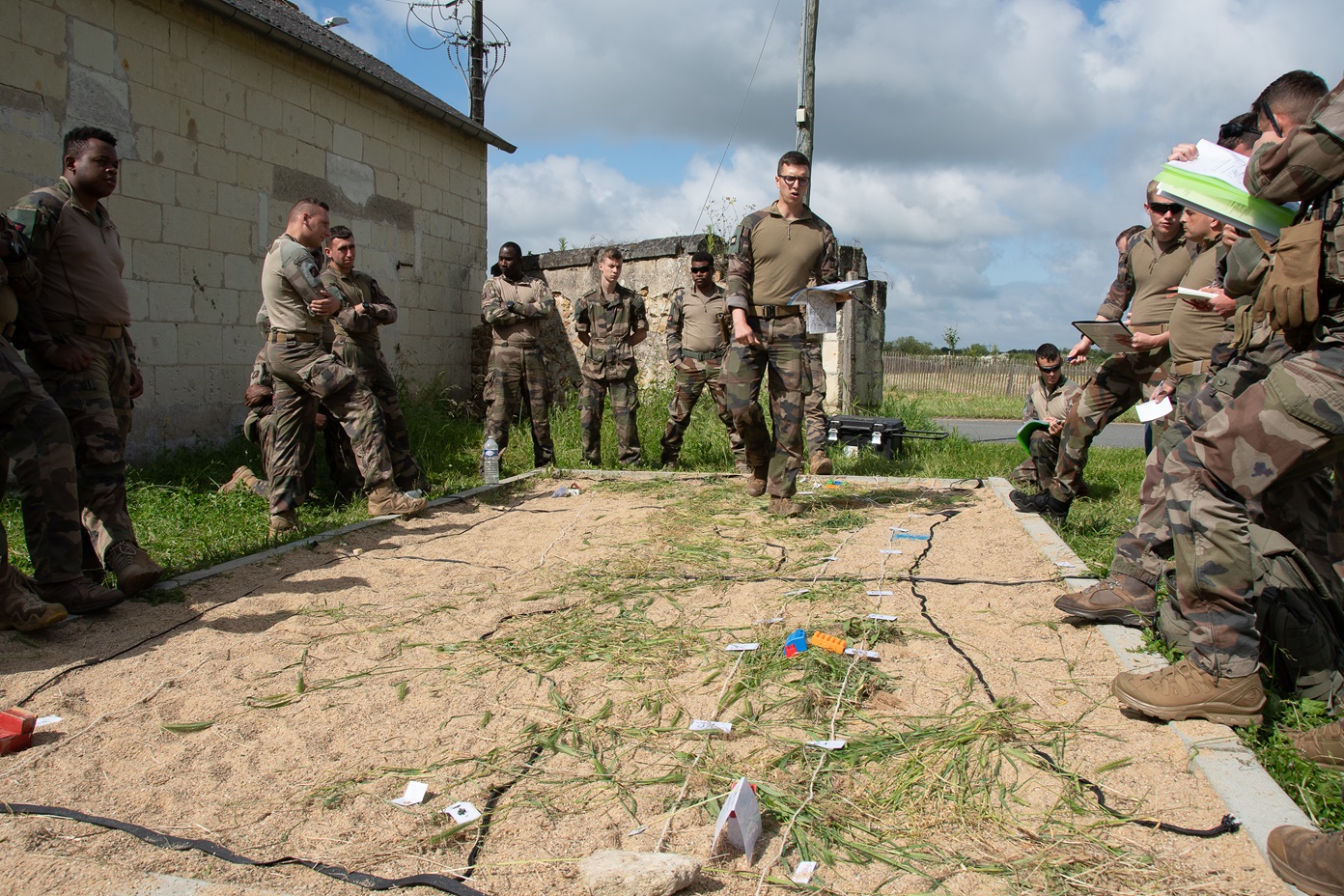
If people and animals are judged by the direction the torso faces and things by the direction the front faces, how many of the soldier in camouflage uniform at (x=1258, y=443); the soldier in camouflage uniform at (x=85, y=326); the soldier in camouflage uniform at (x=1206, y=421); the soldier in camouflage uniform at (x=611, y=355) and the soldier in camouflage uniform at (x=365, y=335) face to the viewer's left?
2

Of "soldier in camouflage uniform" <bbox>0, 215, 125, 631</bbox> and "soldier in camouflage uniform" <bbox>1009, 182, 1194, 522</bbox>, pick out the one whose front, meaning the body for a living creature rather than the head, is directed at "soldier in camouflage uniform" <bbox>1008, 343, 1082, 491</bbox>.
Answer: "soldier in camouflage uniform" <bbox>0, 215, 125, 631</bbox>

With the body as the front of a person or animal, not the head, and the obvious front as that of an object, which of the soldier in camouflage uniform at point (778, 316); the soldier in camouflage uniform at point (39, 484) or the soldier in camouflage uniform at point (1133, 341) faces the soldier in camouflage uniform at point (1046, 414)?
the soldier in camouflage uniform at point (39, 484)

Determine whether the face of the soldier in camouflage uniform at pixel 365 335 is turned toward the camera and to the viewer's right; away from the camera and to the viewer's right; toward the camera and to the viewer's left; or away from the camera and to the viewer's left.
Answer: toward the camera and to the viewer's right

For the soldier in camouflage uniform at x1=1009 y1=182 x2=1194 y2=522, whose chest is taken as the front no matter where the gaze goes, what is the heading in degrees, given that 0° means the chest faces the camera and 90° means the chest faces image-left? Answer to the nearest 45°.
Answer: approximately 45°

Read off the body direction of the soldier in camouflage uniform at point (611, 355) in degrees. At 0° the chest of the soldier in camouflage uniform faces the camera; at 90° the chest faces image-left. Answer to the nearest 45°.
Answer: approximately 0°

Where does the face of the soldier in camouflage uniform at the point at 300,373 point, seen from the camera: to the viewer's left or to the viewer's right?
to the viewer's right

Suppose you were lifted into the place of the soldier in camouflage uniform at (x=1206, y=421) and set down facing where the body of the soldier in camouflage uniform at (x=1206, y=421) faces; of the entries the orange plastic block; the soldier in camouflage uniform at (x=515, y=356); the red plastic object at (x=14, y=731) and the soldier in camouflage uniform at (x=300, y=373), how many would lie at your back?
0

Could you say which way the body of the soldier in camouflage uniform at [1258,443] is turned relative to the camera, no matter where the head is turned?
to the viewer's left

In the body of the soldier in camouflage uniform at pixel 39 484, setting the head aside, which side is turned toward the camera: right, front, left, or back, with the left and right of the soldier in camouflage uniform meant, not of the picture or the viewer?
right

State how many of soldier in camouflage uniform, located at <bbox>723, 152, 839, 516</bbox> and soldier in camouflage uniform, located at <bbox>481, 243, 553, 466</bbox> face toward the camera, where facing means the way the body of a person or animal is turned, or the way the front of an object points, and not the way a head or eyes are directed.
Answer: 2

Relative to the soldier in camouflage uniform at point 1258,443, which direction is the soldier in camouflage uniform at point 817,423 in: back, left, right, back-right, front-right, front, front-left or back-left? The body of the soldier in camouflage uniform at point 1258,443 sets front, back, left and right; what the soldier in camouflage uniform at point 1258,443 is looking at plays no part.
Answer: front-right

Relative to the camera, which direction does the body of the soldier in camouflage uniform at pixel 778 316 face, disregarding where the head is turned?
toward the camera

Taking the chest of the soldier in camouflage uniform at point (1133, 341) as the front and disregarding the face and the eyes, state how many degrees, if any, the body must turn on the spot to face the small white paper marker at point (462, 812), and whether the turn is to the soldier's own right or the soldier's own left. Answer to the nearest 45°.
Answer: approximately 45° to the soldier's own left

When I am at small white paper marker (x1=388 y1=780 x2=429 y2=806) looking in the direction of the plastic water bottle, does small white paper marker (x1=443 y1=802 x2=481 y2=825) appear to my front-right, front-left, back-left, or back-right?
back-right

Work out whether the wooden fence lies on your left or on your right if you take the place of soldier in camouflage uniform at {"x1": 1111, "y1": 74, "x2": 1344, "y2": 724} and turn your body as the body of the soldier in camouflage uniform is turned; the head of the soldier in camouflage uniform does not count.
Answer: on your right

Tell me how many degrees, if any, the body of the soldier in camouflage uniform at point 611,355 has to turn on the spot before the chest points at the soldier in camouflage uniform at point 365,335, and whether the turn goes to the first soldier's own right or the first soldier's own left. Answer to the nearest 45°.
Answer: approximately 45° to the first soldier's own right

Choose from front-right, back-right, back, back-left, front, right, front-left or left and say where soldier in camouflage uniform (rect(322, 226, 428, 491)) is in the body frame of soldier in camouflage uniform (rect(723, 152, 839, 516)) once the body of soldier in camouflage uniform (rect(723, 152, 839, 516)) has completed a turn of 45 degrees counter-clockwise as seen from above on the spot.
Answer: back-right

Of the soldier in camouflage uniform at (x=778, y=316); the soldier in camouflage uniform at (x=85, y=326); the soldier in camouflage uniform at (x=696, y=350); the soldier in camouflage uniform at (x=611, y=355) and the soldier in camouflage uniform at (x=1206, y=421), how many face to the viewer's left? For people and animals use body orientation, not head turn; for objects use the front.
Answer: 1

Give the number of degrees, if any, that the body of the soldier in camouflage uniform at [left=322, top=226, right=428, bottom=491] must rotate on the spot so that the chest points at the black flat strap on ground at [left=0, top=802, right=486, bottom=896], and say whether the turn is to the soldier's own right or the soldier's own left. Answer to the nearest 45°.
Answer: approximately 45° to the soldier's own right
